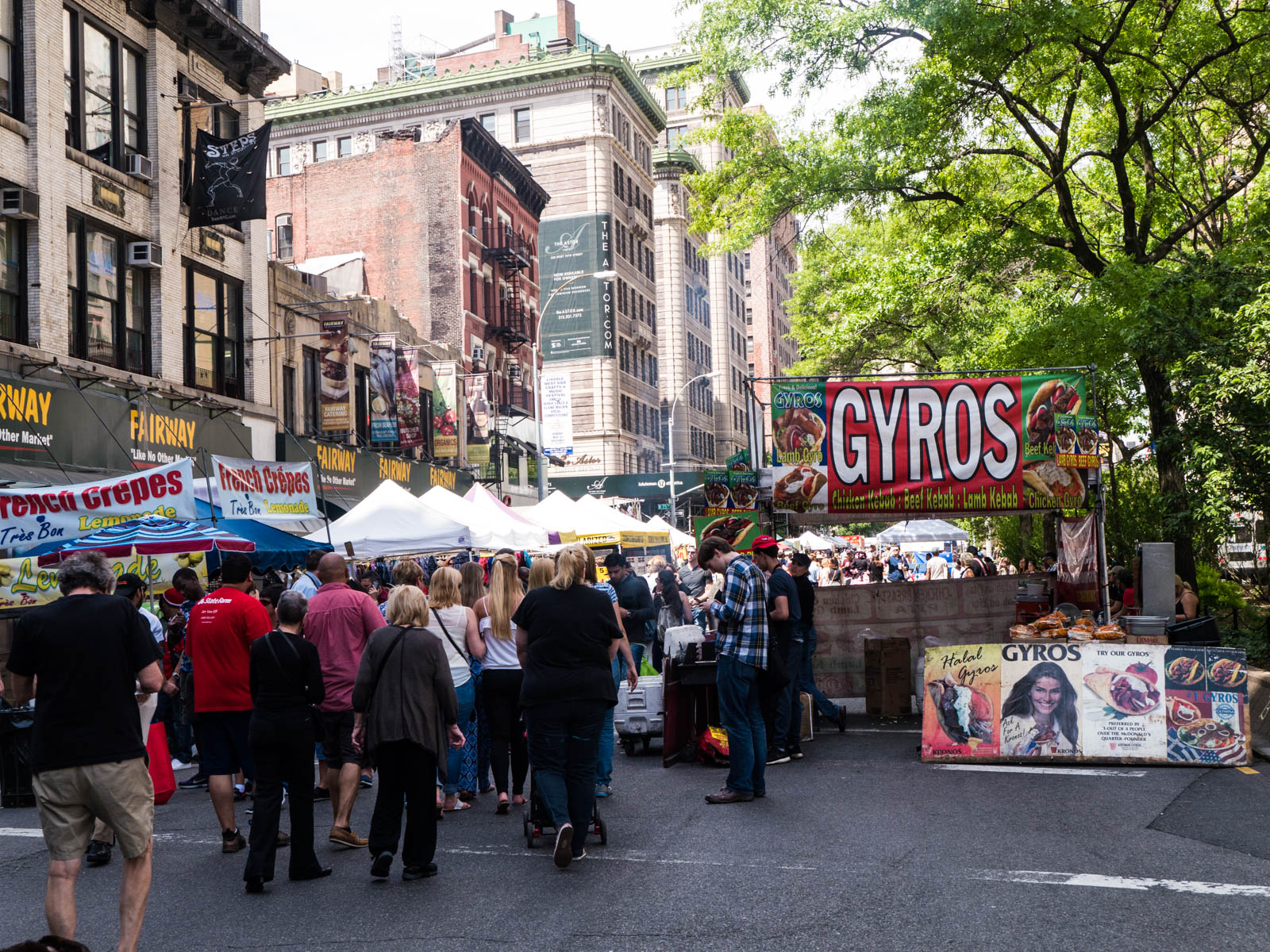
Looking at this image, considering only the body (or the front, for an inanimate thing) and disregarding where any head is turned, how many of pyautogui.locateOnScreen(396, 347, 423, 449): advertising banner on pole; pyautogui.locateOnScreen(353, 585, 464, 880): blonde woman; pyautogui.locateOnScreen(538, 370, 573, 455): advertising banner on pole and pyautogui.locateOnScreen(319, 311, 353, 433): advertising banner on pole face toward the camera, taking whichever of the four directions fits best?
3

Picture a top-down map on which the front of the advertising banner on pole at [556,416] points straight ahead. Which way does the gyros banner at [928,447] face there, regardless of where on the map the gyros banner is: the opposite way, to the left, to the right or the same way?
the same way

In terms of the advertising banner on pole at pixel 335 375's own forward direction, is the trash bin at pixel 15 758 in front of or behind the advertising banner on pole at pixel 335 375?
in front

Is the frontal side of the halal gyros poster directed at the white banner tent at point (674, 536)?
no

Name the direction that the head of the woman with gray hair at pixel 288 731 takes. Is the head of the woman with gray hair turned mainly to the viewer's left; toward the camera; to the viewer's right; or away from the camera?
away from the camera

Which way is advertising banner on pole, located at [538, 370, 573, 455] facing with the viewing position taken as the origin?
facing the viewer

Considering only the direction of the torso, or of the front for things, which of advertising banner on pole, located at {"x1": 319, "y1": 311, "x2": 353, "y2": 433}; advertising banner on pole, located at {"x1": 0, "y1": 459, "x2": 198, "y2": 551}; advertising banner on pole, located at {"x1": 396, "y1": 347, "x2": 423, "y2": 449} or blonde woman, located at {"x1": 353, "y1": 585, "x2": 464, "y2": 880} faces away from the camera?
the blonde woman

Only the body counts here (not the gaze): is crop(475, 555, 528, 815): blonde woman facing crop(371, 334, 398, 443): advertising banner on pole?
yes

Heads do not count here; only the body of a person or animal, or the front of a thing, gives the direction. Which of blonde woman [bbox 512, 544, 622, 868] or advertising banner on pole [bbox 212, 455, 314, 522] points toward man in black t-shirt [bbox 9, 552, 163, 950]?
the advertising banner on pole

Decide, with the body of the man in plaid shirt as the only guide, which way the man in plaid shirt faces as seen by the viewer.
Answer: to the viewer's left

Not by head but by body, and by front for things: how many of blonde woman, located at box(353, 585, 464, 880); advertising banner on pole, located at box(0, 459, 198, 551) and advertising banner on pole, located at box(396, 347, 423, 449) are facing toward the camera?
2

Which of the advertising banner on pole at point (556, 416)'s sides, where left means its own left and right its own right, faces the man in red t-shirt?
front

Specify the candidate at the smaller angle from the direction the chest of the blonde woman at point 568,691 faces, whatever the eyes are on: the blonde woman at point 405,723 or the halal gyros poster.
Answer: the halal gyros poster

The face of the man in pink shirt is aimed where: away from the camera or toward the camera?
away from the camera

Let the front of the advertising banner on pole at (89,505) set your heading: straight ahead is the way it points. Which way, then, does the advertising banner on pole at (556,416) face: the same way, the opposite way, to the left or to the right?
the same way

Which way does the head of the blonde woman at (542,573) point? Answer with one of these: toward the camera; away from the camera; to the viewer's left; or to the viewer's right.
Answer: away from the camera

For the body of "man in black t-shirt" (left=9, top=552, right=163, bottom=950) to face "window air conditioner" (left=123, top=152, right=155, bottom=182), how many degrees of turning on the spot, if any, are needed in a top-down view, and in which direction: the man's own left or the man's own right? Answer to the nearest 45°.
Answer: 0° — they already face it

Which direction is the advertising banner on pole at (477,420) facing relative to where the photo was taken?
toward the camera

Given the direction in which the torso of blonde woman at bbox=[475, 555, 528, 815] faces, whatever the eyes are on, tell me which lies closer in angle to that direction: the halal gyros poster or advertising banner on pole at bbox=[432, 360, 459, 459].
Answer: the advertising banner on pole

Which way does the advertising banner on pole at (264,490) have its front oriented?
toward the camera
